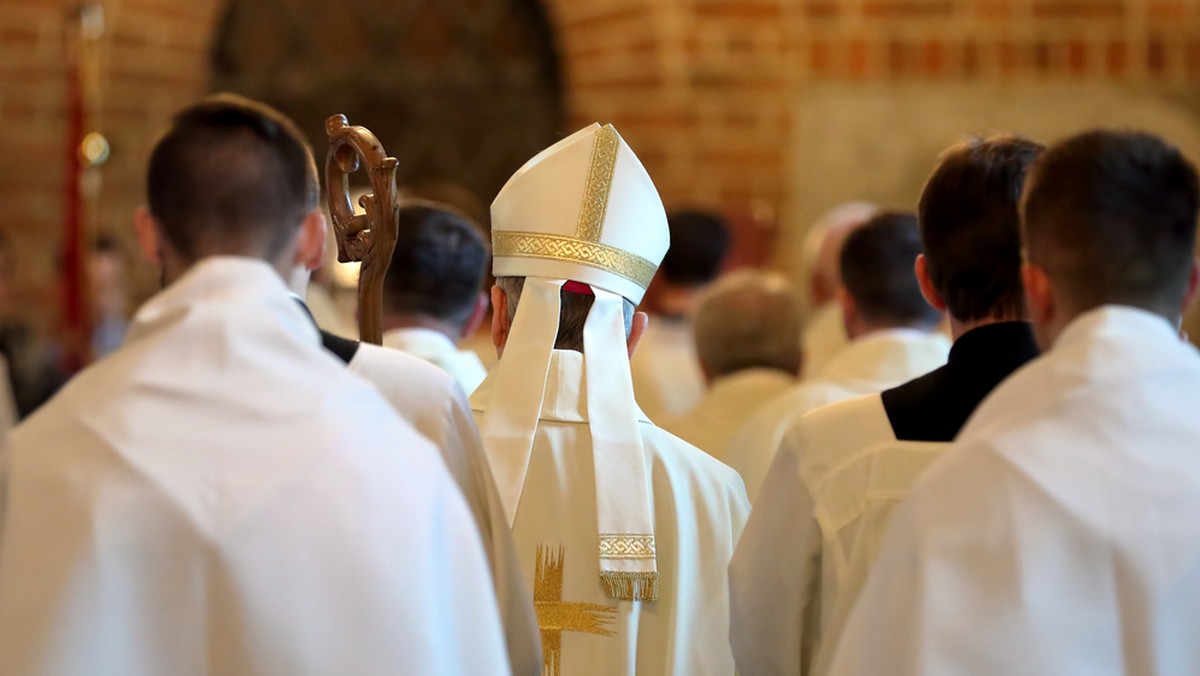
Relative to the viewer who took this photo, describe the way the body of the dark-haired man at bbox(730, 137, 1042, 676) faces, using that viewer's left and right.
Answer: facing away from the viewer

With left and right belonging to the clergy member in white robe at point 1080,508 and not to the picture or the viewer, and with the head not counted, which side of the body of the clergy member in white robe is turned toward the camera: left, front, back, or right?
back

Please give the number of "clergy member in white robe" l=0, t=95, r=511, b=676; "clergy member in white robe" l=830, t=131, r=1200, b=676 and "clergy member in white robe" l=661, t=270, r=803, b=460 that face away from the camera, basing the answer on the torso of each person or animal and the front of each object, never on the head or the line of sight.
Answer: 3

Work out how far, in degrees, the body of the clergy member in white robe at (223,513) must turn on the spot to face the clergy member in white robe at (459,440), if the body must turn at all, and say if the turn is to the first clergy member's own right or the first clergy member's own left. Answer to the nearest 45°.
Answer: approximately 45° to the first clergy member's own right

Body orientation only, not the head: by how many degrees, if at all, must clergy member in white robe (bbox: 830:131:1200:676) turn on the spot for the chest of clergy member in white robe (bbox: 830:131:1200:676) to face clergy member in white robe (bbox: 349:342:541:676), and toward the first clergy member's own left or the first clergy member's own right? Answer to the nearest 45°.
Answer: approximately 90° to the first clergy member's own left

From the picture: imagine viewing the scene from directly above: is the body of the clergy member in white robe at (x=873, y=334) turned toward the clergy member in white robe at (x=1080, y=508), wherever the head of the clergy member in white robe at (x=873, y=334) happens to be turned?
no

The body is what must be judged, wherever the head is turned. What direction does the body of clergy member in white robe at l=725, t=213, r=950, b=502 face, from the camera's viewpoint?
away from the camera

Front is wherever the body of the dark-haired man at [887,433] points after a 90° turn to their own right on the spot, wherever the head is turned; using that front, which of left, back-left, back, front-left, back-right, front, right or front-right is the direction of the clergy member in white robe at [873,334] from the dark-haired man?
left

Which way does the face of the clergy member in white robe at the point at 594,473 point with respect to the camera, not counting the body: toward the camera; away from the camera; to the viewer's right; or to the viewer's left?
away from the camera

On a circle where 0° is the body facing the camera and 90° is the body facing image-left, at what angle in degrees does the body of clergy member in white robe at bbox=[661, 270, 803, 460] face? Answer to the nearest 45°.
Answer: approximately 180°

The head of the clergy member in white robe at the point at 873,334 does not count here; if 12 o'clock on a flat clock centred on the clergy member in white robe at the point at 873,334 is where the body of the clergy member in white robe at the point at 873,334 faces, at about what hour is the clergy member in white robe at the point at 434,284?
the clergy member in white robe at the point at 434,284 is roughly at 8 o'clock from the clergy member in white robe at the point at 873,334.

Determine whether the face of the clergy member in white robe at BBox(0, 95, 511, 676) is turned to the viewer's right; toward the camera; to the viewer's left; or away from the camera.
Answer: away from the camera

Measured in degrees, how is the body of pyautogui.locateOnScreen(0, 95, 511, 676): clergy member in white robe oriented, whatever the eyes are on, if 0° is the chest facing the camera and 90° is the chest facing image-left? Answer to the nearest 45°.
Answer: approximately 180°
